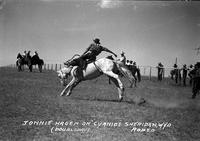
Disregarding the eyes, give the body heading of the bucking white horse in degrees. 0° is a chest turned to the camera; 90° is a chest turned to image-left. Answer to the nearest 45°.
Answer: approximately 90°
